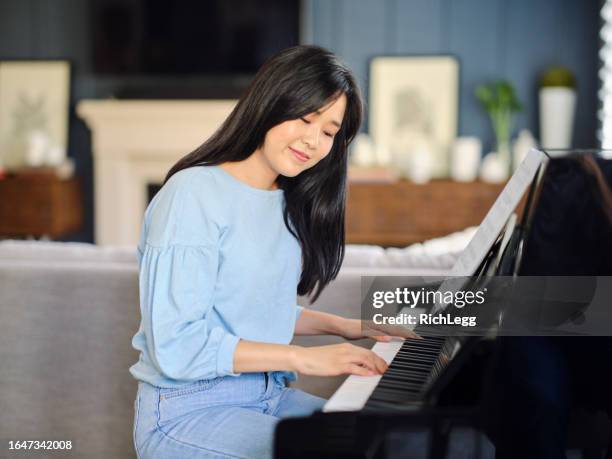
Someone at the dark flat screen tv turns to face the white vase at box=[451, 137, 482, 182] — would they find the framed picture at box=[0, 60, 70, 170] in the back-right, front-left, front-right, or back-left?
back-right

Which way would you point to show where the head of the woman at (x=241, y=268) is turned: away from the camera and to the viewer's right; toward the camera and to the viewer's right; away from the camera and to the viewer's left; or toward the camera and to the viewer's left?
toward the camera and to the viewer's right

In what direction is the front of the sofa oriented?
away from the camera

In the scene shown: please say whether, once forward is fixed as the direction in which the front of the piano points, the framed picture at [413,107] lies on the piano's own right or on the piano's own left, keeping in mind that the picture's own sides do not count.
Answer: on the piano's own right

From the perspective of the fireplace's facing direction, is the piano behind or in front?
in front

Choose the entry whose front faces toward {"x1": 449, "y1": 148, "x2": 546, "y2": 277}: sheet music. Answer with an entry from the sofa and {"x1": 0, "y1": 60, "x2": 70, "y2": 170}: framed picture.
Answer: the framed picture

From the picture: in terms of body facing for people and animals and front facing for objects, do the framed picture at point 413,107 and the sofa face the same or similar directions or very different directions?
very different directions

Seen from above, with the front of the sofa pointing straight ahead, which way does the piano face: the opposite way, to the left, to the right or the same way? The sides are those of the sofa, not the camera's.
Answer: to the left

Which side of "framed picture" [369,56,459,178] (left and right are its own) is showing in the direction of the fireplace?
right

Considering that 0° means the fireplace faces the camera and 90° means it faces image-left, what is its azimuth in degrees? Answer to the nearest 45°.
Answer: approximately 0°

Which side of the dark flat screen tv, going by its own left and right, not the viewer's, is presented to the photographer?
front

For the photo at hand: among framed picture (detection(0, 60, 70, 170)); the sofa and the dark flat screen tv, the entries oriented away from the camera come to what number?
1

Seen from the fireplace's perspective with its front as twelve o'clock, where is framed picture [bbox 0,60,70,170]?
The framed picture is roughly at 4 o'clock from the fireplace.

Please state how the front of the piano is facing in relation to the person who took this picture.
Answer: facing to the left of the viewer

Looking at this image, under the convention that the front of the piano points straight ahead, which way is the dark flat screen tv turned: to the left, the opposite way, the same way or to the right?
to the left

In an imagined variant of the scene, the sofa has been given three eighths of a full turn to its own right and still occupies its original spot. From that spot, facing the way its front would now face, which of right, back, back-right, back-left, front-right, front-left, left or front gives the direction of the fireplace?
back-left

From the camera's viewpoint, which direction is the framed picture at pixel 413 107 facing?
toward the camera

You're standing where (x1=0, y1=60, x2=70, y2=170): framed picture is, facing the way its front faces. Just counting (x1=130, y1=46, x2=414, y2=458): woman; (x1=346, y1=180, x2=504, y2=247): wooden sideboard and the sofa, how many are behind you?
0

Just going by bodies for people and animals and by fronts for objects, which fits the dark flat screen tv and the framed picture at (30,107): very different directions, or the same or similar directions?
same or similar directions
